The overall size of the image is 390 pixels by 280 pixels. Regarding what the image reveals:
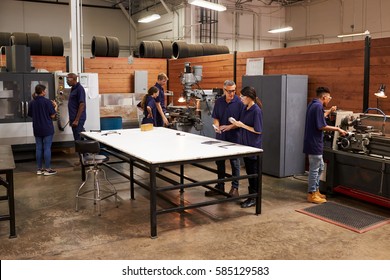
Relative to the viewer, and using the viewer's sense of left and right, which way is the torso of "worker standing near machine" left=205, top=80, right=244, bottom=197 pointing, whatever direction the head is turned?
facing the viewer

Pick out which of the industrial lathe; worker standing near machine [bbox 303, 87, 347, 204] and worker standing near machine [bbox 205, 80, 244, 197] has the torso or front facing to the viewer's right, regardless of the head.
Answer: worker standing near machine [bbox 303, 87, 347, 204]

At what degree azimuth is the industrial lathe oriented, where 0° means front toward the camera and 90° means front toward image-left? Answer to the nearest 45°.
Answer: approximately 45°

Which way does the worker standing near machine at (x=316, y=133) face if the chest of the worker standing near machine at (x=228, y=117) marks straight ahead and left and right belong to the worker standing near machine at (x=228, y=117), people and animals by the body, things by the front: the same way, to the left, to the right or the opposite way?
to the left

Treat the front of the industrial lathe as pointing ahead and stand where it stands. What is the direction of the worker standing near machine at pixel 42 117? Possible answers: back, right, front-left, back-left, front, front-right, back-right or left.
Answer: front-right

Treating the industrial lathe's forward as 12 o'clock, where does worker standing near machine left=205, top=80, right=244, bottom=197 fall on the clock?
The worker standing near machine is roughly at 1 o'clock from the industrial lathe.

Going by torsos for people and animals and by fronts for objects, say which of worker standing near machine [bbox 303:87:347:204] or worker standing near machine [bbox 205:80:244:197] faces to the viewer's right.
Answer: worker standing near machine [bbox 303:87:347:204]

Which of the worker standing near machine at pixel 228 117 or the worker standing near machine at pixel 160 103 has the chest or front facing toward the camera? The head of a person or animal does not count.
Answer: the worker standing near machine at pixel 228 117

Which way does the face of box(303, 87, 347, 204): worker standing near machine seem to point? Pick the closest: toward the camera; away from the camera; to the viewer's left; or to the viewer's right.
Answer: to the viewer's right

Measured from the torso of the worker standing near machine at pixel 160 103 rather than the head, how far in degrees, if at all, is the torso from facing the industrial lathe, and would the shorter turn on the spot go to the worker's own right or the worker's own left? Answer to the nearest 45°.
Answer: approximately 45° to the worker's own right

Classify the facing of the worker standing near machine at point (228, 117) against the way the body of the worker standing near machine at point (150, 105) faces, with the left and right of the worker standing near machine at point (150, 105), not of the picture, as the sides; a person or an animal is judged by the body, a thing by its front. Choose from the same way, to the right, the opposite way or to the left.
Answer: to the right

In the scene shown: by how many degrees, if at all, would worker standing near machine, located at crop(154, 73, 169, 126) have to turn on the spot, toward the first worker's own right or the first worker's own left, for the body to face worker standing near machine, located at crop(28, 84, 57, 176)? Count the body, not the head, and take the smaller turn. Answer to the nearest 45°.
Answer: approximately 180°

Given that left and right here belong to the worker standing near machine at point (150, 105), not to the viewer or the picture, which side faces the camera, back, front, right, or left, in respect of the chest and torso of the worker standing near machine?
right
